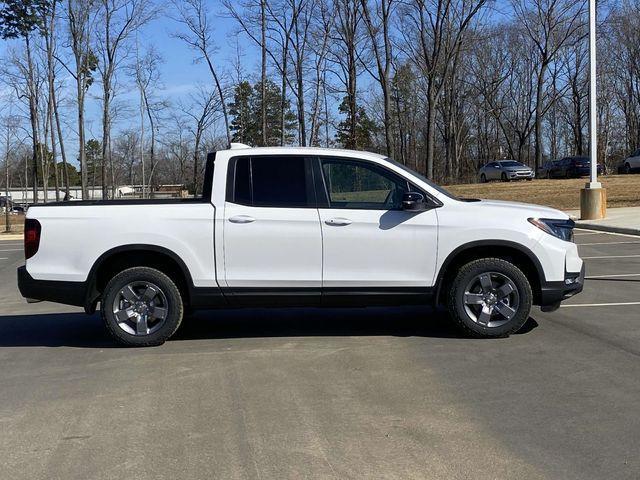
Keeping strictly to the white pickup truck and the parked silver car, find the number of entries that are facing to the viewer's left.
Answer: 0

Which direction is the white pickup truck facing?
to the viewer's right

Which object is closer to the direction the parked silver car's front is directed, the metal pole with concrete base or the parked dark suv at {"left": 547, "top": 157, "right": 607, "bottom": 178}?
the metal pole with concrete base

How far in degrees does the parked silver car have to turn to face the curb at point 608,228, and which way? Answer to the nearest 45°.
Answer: approximately 45° to its right

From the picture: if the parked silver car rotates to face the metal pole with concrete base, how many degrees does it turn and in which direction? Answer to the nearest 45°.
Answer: approximately 45° to its right

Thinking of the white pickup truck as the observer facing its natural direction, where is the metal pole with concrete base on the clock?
The metal pole with concrete base is roughly at 10 o'clock from the white pickup truck.

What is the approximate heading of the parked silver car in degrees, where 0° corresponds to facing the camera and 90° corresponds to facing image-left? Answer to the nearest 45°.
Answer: approximately 315°

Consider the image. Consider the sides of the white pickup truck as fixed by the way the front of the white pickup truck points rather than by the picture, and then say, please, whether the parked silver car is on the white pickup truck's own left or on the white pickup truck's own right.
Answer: on the white pickup truck's own left

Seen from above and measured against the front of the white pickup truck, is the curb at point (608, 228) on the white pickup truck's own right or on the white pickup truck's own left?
on the white pickup truck's own left

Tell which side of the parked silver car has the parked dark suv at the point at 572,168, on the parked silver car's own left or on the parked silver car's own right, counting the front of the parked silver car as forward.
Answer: on the parked silver car's own left

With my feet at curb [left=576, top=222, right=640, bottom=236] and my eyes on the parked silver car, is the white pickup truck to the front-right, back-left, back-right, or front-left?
back-left

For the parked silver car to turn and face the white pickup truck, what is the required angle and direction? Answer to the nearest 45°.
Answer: approximately 45° to its right
